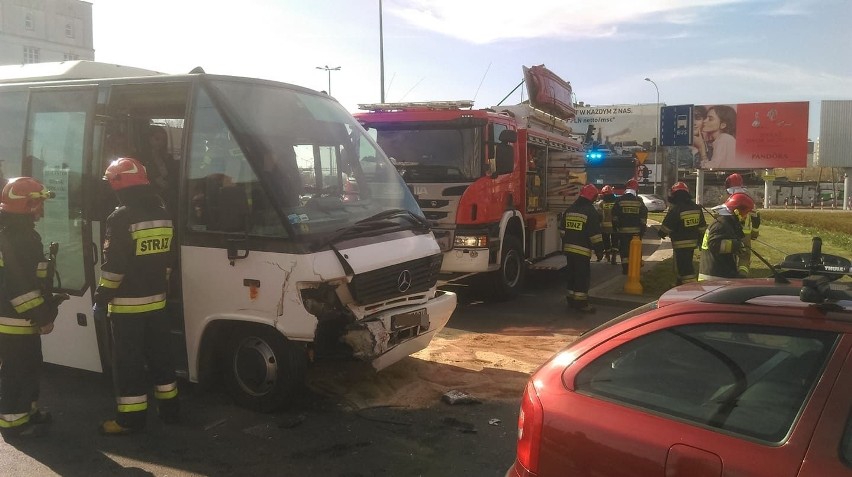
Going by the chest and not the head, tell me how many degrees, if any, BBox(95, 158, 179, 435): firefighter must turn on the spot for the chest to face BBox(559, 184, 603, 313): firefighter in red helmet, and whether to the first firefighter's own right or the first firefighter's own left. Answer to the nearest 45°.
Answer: approximately 90° to the first firefighter's own right

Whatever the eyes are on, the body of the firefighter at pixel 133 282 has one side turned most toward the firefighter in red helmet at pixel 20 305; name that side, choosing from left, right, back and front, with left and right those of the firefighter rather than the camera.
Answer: front

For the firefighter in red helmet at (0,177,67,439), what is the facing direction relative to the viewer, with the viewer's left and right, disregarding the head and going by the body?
facing to the right of the viewer

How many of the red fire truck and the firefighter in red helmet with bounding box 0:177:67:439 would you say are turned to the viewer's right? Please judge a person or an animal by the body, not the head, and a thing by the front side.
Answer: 1

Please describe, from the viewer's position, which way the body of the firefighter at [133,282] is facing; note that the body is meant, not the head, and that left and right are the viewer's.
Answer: facing away from the viewer and to the left of the viewer

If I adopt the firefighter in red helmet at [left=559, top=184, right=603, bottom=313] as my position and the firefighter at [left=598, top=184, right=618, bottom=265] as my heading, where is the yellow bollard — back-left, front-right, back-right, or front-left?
front-right

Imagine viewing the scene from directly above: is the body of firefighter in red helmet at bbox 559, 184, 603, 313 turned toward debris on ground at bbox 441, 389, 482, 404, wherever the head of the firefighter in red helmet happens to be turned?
no

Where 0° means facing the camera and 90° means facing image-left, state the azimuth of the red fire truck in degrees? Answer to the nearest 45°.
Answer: approximately 45°
